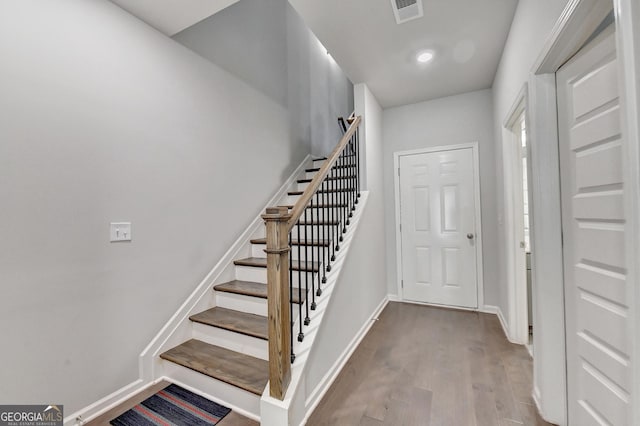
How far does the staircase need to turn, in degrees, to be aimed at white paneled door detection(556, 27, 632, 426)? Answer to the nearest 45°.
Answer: approximately 90° to its left

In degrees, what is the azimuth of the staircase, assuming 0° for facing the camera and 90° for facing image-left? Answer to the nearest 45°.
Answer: approximately 45°

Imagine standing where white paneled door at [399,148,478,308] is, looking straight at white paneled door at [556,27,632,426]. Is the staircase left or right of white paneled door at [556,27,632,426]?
right

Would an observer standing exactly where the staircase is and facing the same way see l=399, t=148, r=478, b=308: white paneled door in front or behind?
behind
